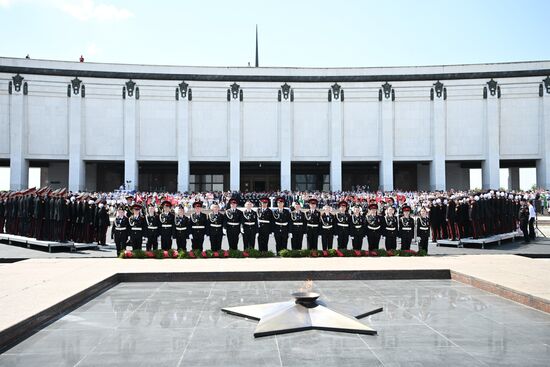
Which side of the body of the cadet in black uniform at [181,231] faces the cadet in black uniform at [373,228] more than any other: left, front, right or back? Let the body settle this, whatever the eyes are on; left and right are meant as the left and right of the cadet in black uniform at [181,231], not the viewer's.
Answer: left

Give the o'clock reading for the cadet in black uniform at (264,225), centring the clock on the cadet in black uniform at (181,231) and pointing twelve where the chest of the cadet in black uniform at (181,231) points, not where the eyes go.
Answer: the cadet in black uniform at (264,225) is roughly at 9 o'clock from the cadet in black uniform at (181,231).

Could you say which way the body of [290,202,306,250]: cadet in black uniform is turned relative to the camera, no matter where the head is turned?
toward the camera

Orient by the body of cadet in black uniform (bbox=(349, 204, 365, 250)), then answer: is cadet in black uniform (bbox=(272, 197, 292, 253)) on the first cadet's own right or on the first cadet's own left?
on the first cadet's own right

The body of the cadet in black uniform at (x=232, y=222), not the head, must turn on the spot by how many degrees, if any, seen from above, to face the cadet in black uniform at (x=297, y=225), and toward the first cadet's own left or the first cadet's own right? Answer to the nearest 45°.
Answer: approximately 90° to the first cadet's own left

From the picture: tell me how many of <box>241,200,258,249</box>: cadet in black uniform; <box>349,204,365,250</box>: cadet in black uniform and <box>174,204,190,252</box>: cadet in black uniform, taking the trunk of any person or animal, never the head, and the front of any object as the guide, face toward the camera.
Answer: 3

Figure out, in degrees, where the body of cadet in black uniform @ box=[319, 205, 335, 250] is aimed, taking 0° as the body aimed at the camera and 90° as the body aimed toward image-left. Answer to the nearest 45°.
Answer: approximately 0°

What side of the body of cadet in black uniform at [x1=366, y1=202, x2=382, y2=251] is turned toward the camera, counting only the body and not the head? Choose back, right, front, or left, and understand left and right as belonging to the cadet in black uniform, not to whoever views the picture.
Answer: front

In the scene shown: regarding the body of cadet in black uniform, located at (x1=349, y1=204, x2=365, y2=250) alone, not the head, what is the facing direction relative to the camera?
toward the camera

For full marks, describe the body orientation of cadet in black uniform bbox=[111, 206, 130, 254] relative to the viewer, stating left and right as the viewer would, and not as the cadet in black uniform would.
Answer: facing the viewer
